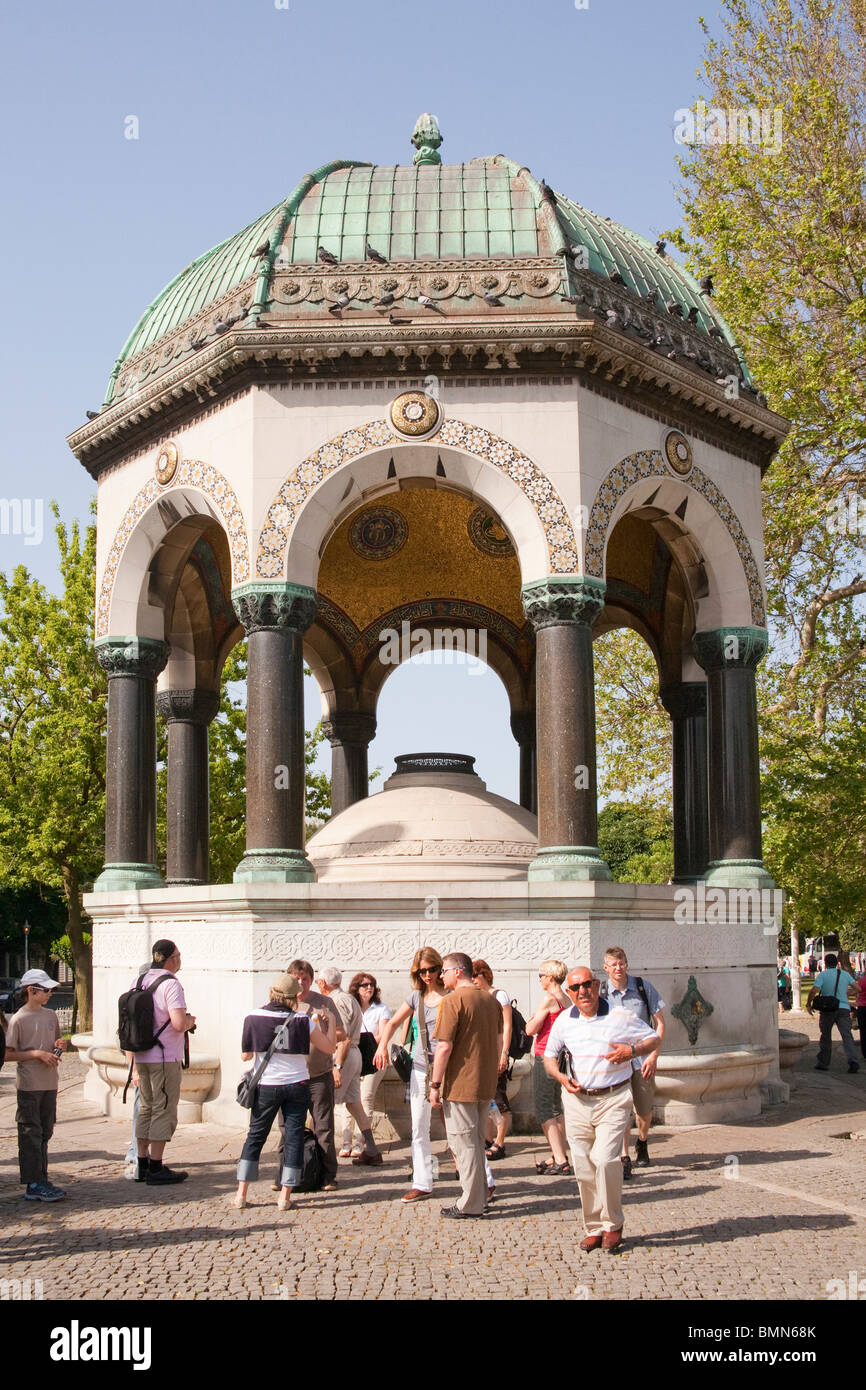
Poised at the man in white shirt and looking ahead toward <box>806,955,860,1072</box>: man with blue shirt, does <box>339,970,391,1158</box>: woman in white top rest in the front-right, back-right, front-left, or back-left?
front-left

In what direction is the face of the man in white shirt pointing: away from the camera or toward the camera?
toward the camera

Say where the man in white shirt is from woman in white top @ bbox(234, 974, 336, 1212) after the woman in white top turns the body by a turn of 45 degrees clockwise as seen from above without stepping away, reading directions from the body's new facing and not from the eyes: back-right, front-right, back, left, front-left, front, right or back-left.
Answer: right

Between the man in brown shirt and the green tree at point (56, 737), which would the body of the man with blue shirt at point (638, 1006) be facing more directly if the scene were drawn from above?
the man in brown shirt

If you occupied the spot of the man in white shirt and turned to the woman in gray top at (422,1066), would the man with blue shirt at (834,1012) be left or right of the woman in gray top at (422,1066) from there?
right

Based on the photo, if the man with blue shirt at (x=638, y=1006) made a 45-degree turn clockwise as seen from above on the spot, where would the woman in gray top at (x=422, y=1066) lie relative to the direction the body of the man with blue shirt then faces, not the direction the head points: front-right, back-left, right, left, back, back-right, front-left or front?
front

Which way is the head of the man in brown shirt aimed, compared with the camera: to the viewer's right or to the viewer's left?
to the viewer's left

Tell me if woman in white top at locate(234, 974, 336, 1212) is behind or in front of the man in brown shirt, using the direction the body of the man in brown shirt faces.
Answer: in front

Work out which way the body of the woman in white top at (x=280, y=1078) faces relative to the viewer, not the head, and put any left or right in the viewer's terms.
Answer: facing away from the viewer

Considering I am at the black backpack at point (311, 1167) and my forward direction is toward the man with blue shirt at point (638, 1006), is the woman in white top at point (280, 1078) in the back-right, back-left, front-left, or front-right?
back-right

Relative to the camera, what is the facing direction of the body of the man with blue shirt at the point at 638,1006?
toward the camera

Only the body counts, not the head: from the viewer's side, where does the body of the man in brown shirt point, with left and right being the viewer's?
facing away from the viewer and to the left of the viewer

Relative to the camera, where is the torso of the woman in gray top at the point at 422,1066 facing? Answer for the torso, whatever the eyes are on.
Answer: toward the camera

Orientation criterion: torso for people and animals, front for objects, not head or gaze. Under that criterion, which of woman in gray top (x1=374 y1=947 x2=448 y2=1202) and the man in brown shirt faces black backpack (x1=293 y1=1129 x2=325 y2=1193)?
the man in brown shirt
